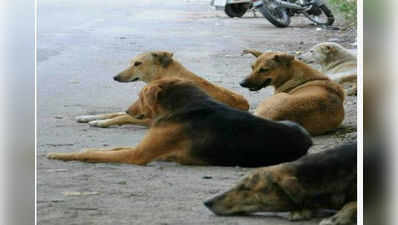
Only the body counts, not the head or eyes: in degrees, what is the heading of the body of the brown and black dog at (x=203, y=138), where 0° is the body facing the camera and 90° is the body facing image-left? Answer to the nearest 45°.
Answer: approximately 90°

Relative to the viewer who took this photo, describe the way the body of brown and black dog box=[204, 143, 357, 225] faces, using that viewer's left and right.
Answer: facing to the left of the viewer

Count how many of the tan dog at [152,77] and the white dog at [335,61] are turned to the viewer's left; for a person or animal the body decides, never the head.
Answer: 2

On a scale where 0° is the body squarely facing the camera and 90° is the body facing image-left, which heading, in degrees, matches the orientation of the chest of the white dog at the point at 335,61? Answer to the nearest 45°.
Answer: approximately 90°

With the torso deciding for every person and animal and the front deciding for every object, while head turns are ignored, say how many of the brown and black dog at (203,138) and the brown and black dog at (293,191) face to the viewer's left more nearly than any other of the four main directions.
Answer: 2

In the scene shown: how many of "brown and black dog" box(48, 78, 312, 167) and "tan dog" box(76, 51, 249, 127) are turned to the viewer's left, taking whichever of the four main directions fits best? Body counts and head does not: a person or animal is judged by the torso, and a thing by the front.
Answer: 2

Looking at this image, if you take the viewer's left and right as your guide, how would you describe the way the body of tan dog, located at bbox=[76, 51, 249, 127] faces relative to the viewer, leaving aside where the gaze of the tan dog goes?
facing to the left of the viewer
